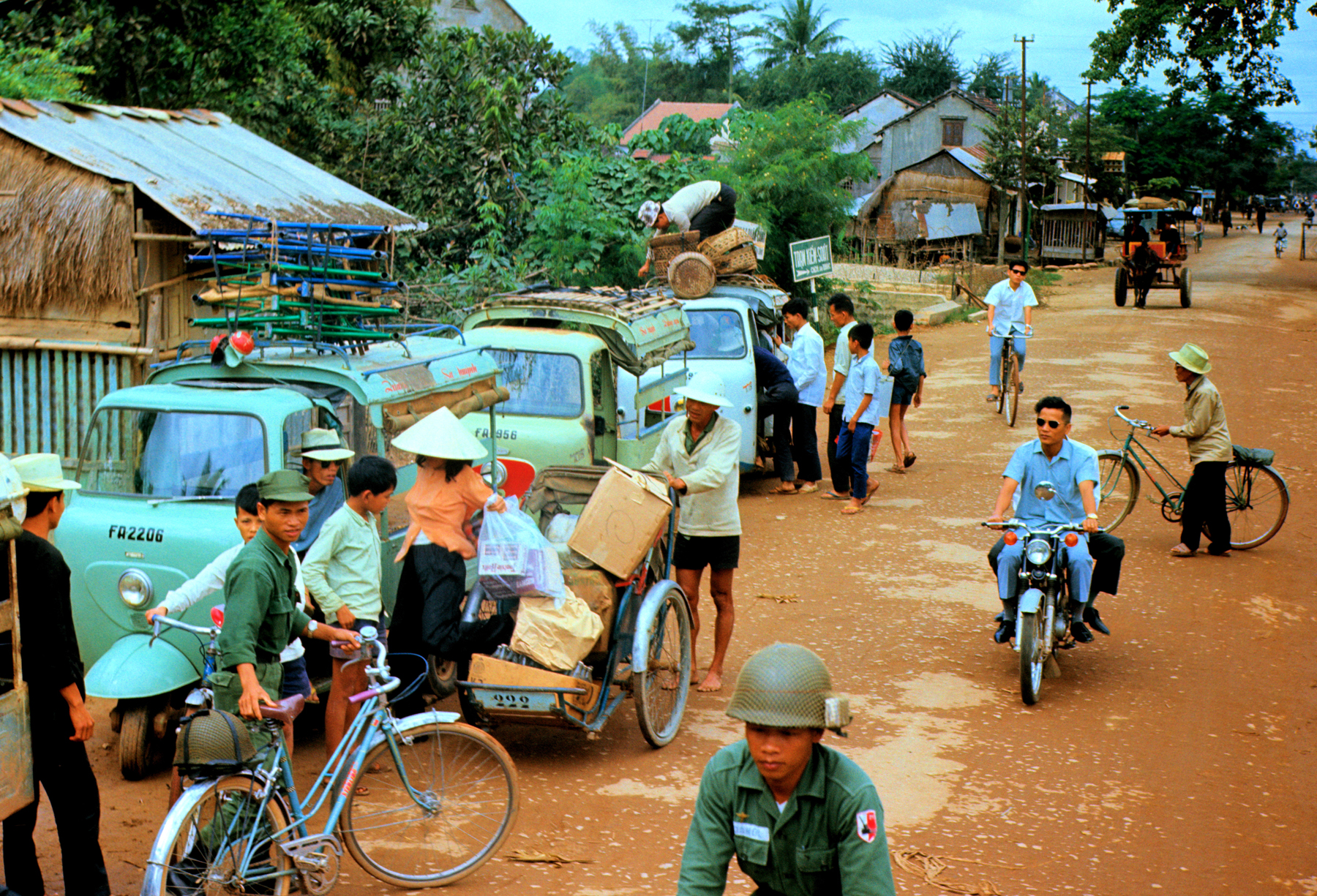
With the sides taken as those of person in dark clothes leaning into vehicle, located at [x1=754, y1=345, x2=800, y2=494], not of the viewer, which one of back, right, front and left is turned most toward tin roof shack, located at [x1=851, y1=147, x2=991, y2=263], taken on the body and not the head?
right

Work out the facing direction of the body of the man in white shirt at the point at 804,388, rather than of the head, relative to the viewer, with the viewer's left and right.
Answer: facing to the left of the viewer

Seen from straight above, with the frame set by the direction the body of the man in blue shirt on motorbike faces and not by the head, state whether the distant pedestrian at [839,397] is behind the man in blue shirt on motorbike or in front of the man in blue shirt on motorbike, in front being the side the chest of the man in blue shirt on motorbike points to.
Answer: behind

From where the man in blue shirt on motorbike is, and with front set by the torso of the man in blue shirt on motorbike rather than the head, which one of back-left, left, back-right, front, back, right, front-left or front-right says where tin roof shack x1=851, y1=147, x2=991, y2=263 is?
back

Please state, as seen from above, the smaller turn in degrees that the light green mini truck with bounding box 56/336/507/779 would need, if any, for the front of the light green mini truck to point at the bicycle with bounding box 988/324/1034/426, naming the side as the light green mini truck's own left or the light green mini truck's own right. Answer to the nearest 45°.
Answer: approximately 180°

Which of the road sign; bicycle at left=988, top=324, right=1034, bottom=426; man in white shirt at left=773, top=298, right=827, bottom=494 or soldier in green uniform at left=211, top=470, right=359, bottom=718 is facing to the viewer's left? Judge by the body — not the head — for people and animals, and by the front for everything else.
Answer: the man in white shirt
